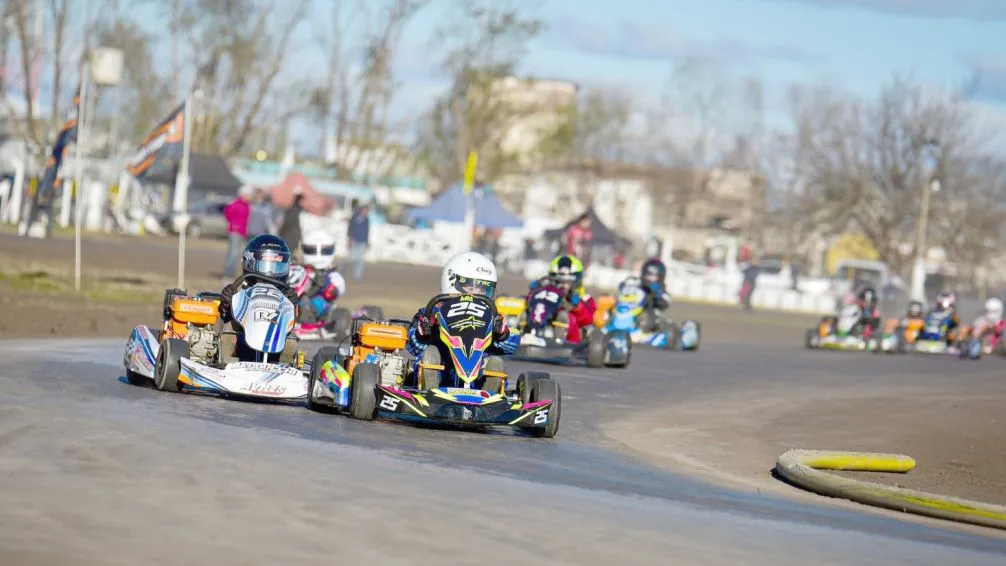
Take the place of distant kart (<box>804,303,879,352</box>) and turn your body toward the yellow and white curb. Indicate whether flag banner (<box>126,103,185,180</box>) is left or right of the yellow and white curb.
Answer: right

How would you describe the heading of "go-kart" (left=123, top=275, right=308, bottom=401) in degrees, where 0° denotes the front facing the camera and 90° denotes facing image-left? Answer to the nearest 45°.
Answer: approximately 315°

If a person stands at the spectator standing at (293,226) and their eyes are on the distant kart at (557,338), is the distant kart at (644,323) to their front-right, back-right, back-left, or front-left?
front-left

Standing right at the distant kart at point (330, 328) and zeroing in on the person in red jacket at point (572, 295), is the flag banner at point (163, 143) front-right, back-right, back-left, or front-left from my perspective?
back-left

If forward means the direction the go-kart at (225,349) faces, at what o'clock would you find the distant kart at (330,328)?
The distant kart is roughly at 6 o'clock from the go-kart.

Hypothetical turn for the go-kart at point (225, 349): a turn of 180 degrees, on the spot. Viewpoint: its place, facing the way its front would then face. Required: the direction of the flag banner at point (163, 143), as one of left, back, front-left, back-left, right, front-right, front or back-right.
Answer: front-right

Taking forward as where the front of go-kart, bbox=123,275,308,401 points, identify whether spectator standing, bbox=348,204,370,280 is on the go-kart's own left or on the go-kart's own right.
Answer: on the go-kart's own left
